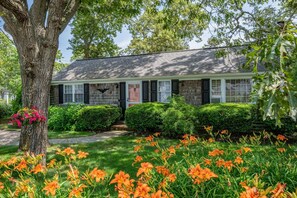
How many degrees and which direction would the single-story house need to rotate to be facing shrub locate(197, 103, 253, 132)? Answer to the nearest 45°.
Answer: approximately 45° to its left

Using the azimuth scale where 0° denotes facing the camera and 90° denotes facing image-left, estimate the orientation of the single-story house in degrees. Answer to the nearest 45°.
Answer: approximately 0°

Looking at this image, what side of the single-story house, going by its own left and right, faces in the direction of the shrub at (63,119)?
right

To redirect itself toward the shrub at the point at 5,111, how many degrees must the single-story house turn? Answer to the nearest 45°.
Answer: approximately 90° to its right

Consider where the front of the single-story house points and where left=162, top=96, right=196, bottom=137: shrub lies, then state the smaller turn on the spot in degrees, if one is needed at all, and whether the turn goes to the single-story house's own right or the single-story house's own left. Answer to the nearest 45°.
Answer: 0° — it already faces it

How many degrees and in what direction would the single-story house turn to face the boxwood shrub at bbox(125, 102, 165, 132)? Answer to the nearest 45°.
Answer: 0° — it already faces it

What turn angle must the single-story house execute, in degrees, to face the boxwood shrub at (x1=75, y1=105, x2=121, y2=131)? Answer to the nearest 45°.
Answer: approximately 45° to its right

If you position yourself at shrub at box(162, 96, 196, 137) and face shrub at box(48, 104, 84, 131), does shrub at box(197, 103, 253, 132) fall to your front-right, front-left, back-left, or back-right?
back-right
